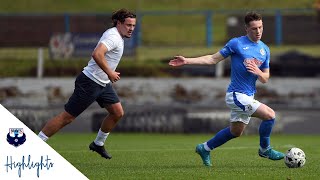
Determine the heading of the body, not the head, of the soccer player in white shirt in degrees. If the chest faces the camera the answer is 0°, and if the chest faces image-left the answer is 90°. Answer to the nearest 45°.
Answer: approximately 270°

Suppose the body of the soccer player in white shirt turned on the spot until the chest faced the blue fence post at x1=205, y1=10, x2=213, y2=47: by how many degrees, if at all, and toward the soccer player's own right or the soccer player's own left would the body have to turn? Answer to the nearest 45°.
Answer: approximately 90° to the soccer player's own left
